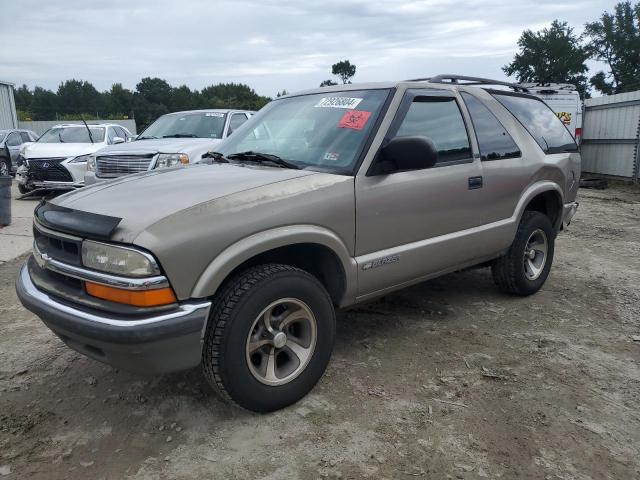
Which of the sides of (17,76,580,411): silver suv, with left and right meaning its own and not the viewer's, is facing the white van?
back

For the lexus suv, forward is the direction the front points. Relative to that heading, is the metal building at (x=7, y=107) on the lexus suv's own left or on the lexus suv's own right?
on the lexus suv's own right

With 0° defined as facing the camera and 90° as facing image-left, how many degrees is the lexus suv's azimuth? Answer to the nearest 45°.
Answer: approximately 45°

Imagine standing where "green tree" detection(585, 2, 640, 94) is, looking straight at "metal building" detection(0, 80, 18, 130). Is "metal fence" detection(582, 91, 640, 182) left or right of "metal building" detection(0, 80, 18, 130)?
left

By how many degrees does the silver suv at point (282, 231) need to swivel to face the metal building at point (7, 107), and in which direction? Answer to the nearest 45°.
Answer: approximately 90° to its right

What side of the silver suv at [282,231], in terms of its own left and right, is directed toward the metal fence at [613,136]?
back

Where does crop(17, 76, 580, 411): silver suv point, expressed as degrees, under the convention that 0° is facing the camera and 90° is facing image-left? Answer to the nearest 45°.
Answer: approximately 45°

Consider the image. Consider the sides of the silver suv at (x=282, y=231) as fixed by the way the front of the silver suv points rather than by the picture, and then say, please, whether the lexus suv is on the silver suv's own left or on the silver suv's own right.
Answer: on the silver suv's own right

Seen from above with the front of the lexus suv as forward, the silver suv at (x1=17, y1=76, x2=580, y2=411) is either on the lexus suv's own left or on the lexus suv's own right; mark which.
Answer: on the lexus suv's own left

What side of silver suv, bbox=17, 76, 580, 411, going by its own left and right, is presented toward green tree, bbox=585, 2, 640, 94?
back

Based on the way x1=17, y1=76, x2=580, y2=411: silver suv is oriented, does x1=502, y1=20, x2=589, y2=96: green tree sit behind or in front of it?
behind
